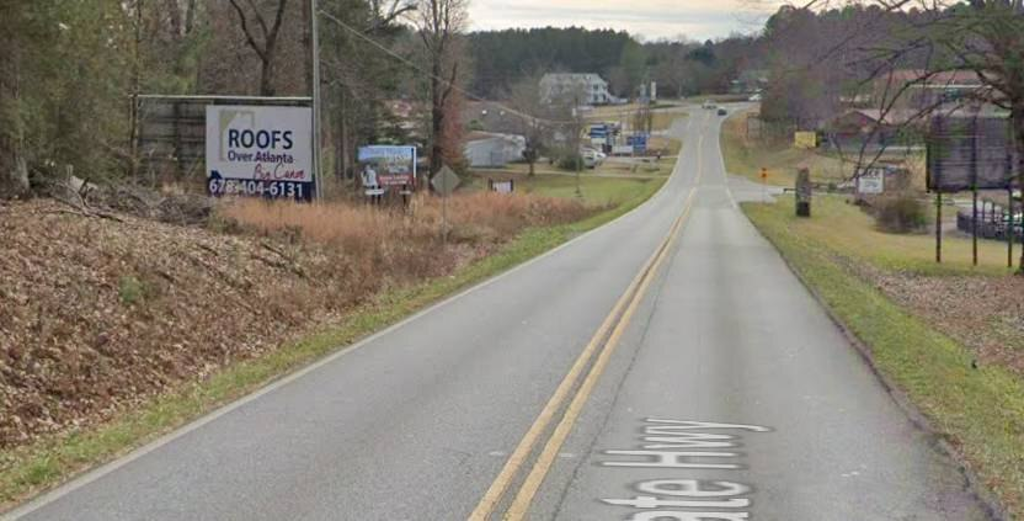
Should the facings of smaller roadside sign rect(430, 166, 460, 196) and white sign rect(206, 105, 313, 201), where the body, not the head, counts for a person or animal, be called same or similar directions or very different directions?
very different directions

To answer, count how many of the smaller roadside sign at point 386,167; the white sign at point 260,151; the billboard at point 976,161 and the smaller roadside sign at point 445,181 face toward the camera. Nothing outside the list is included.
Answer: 2

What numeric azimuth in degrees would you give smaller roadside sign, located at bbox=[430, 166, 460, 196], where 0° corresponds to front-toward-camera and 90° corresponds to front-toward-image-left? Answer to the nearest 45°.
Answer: approximately 180°

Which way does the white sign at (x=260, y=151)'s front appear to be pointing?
toward the camera

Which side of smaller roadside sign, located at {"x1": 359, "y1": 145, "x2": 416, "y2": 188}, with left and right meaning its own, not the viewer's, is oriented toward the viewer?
front

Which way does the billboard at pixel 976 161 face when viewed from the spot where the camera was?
facing away from the viewer

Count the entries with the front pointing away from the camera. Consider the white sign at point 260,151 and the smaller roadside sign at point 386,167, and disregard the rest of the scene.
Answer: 0

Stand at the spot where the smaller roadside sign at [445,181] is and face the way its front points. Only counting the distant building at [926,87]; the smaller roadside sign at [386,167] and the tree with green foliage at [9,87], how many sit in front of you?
1

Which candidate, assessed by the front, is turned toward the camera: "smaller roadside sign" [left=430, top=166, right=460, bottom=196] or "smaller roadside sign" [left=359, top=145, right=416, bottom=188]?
"smaller roadside sign" [left=359, top=145, right=416, bottom=188]

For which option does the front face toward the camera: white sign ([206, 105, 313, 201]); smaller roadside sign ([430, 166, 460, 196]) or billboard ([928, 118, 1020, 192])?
the white sign

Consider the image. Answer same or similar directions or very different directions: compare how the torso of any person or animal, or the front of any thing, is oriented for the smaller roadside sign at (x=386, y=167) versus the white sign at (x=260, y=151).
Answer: same or similar directions

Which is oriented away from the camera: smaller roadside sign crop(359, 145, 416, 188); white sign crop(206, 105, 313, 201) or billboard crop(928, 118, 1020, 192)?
the billboard
